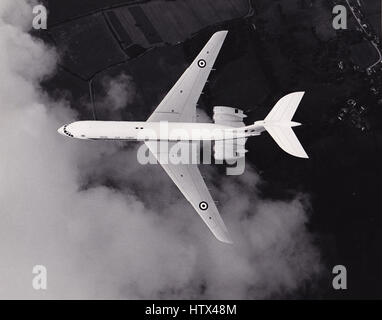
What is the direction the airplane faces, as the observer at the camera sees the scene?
facing to the left of the viewer
